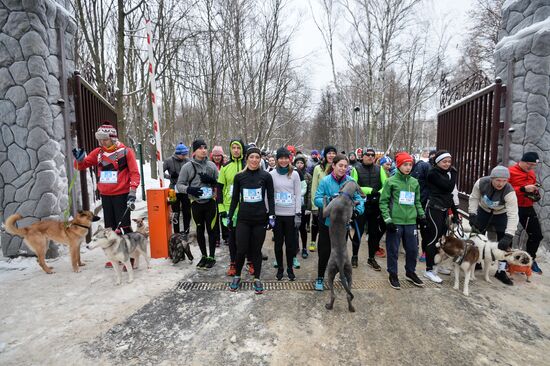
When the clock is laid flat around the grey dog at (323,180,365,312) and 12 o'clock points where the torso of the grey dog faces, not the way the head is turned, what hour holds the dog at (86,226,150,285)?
The dog is roughly at 9 o'clock from the grey dog.

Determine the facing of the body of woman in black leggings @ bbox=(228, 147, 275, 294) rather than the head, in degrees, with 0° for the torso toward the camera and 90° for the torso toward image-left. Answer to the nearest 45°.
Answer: approximately 0°

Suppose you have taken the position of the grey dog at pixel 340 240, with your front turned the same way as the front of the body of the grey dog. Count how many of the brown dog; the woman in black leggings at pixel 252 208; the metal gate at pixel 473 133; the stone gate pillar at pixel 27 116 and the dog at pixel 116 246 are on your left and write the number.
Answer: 4

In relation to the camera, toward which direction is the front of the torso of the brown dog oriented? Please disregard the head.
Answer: to the viewer's right

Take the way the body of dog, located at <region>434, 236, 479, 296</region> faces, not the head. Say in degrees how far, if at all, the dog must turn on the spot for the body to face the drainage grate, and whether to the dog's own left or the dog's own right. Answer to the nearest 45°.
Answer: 0° — it already faces it

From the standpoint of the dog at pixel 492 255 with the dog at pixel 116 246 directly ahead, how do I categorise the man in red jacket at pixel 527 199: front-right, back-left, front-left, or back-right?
back-right

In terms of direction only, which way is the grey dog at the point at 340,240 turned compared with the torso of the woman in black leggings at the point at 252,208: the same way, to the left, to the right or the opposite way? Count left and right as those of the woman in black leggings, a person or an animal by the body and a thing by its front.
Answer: the opposite way

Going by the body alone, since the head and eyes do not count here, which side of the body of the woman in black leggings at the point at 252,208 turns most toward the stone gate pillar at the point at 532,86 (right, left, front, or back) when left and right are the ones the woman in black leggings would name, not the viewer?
left

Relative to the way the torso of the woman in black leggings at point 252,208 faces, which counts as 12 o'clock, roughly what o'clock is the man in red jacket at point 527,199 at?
The man in red jacket is roughly at 9 o'clock from the woman in black leggings.
